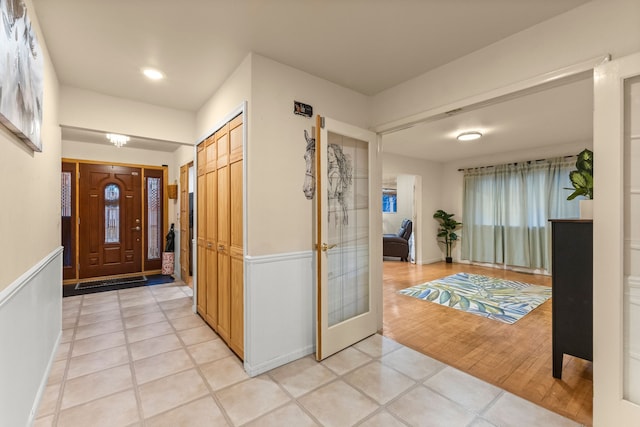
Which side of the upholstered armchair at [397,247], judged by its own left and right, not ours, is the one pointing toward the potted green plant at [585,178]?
left

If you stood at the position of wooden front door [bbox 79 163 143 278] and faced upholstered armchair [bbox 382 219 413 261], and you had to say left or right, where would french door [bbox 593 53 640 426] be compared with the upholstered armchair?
right

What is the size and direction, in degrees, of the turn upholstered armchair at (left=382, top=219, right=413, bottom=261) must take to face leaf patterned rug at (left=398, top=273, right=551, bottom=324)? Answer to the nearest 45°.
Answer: approximately 135° to its left

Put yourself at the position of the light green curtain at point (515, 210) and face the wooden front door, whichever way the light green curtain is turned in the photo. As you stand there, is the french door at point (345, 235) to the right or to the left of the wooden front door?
left

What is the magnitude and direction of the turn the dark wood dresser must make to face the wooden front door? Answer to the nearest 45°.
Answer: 0° — it already faces it

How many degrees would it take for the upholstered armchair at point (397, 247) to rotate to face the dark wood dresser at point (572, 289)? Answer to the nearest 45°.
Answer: approximately 90° to its left

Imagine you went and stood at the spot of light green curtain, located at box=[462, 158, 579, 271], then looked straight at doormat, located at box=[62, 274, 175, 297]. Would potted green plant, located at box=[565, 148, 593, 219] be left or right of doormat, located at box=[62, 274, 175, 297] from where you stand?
left

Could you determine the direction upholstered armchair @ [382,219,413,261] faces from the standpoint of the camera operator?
facing to the left of the viewer

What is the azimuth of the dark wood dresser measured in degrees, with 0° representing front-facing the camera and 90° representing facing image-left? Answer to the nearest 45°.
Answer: approximately 90°
